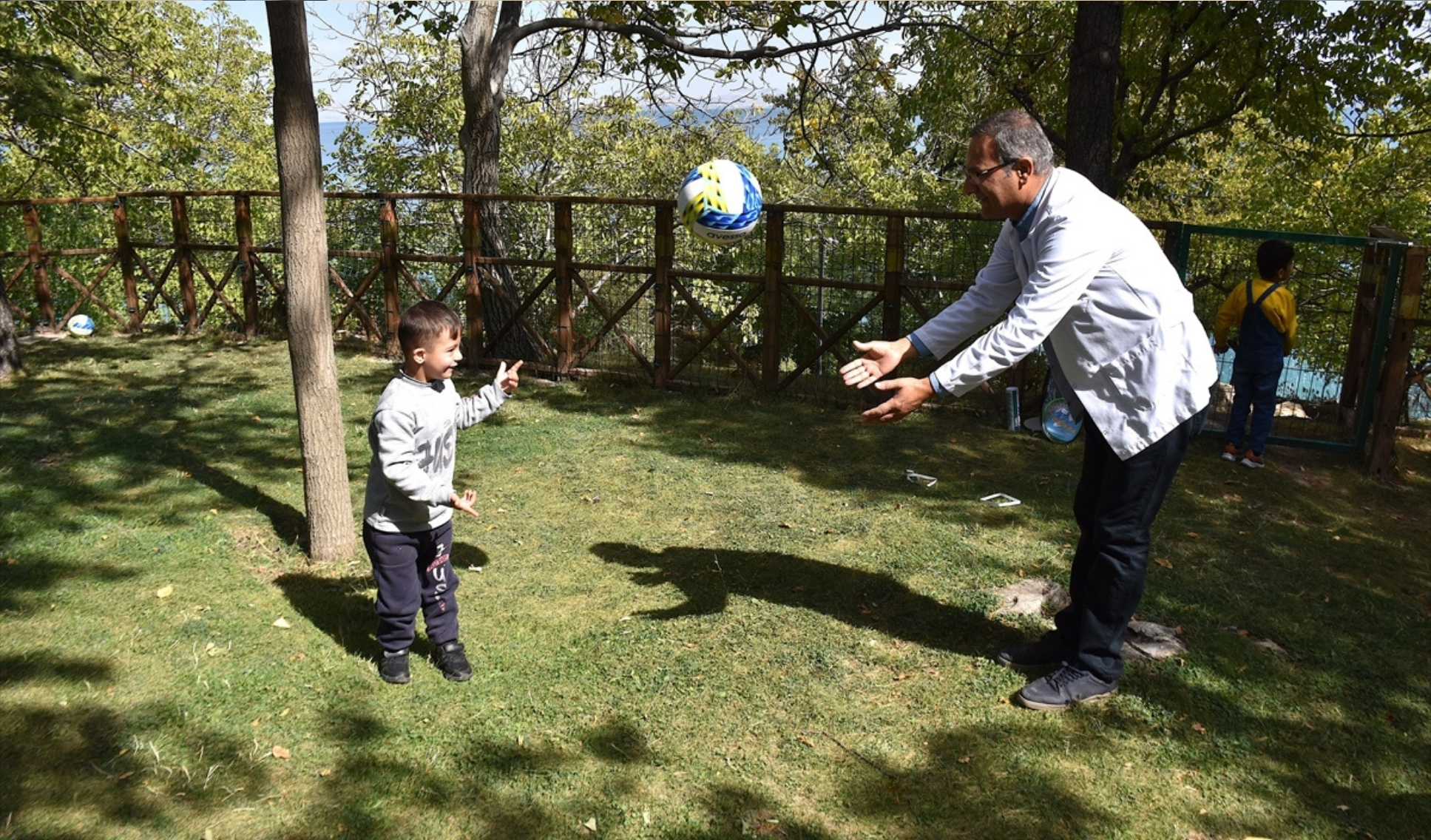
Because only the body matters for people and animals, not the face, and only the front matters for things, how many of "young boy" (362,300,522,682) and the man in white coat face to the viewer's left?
1

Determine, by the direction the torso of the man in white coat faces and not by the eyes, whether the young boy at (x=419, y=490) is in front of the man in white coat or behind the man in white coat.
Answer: in front

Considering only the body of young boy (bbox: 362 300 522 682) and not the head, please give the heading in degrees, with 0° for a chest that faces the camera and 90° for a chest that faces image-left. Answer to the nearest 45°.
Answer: approximately 315°

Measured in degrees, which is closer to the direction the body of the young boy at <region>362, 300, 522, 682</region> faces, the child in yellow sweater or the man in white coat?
the man in white coat

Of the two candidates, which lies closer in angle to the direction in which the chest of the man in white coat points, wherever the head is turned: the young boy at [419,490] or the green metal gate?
the young boy

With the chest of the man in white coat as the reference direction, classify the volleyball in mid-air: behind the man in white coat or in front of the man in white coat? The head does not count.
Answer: in front

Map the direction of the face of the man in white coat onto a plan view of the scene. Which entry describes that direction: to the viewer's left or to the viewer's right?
to the viewer's left

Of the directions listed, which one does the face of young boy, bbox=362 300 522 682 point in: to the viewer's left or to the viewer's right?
to the viewer's right

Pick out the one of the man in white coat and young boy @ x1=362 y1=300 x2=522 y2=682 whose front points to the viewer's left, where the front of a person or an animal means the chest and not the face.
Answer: the man in white coat

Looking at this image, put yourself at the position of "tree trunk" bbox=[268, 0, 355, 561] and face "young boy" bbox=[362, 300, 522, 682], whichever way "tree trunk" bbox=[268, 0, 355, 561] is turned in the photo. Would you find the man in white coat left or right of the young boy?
left

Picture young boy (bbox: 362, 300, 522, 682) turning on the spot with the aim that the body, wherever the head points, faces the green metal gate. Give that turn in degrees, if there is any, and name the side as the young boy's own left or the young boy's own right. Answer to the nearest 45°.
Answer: approximately 45° to the young boy's own left

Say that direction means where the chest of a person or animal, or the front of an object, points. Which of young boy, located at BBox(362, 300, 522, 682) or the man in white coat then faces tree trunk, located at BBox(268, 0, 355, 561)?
the man in white coat

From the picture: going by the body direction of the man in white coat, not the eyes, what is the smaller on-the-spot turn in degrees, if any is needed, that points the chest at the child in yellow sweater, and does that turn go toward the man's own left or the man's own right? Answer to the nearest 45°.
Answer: approximately 90° to the man's own right

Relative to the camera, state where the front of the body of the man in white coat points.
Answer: to the viewer's left
